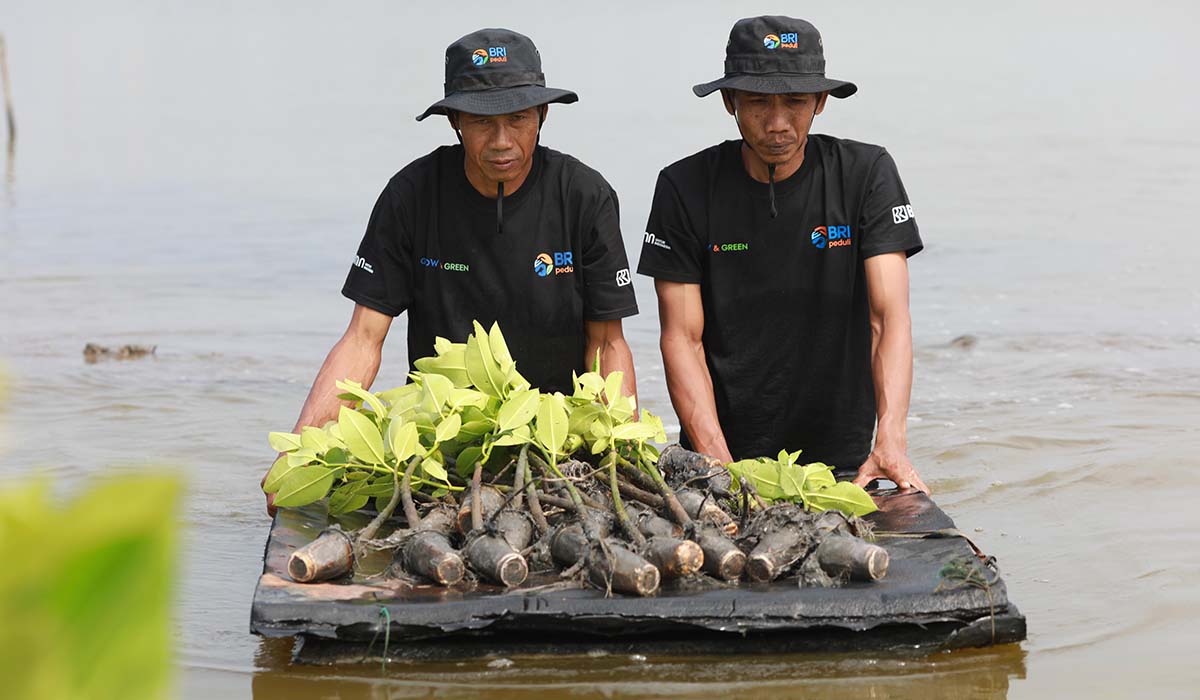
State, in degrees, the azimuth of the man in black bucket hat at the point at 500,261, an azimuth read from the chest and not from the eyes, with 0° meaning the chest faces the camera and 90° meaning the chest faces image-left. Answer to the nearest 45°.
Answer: approximately 0°

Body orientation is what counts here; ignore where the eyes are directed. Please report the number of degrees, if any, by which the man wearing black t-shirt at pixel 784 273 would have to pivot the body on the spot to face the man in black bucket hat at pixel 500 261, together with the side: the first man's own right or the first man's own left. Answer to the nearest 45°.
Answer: approximately 90° to the first man's own right

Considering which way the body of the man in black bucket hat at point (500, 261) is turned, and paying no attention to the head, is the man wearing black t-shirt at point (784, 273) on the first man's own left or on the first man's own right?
on the first man's own left

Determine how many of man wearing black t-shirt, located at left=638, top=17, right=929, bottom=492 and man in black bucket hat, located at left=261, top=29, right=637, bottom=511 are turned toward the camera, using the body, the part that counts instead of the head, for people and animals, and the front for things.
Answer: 2

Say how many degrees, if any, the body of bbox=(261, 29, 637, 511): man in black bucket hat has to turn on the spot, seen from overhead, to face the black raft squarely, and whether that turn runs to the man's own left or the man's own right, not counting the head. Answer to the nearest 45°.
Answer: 0° — they already face it

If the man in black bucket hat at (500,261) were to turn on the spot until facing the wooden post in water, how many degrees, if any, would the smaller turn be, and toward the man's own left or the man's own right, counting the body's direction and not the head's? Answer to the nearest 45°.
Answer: approximately 180°

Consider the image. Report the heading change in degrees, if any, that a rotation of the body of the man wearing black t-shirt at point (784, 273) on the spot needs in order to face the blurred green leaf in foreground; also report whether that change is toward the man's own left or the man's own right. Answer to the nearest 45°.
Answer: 0° — they already face it

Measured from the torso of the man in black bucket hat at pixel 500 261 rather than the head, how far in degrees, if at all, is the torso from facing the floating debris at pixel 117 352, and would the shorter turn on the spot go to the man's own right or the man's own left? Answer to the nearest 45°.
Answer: approximately 135° to the man's own right

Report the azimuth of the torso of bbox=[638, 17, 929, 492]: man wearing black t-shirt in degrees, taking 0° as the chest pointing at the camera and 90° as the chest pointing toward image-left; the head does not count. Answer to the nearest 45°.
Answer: approximately 0°
